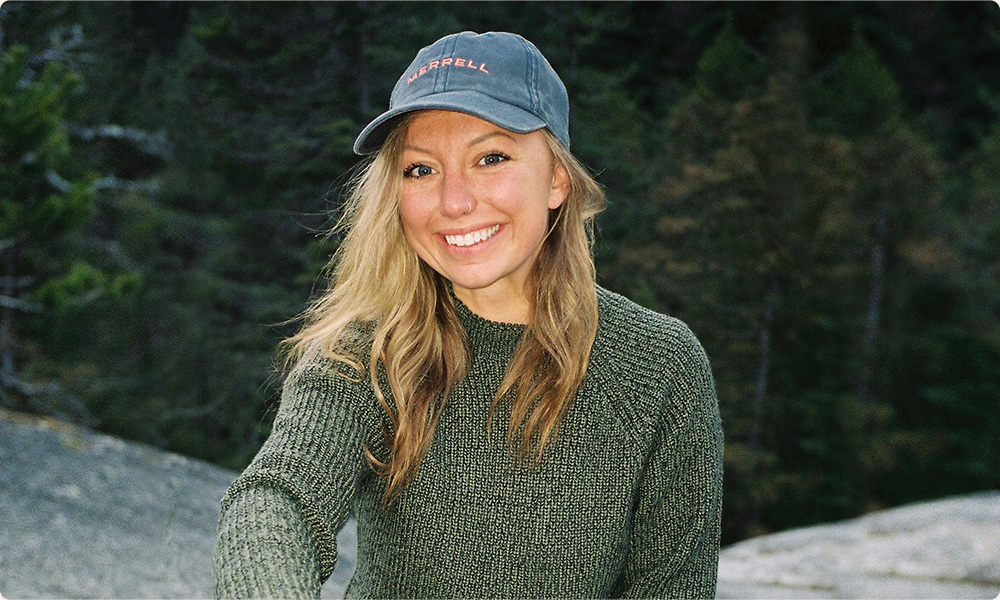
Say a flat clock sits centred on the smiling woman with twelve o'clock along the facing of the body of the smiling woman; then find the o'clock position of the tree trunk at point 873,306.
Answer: The tree trunk is roughly at 7 o'clock from the smiling woman.

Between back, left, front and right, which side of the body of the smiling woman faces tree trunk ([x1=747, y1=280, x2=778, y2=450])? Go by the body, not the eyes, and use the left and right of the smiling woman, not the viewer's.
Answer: back

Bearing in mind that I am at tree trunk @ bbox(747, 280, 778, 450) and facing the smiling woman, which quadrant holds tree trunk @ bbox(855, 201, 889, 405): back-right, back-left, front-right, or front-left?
back-left

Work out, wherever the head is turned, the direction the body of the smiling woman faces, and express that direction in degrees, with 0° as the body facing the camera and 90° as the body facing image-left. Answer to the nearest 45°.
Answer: approximately 0°

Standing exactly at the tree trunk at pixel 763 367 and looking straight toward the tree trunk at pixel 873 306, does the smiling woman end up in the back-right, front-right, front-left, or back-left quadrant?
back-right
